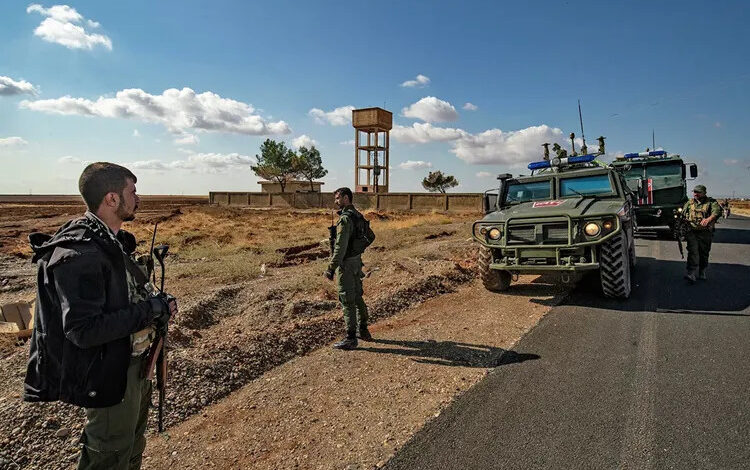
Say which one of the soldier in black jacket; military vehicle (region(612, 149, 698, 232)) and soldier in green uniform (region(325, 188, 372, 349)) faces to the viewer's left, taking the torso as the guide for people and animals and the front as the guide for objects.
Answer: the soldier in green uniform

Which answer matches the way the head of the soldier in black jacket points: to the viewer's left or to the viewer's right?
to the viewer's right

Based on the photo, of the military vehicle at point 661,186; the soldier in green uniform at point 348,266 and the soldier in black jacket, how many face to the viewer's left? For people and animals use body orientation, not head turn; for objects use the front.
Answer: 1

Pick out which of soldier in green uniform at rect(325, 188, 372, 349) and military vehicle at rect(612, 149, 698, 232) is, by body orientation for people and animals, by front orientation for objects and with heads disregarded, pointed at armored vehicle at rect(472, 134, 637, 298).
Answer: the military vehicle

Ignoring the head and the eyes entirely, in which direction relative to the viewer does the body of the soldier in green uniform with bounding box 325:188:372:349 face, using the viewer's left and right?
facing to the left of the viewer

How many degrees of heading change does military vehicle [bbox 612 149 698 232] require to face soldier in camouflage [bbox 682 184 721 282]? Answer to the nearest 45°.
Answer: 0° — it already faces them

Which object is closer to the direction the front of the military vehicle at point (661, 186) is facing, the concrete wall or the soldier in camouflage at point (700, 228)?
the soldier in camouflage

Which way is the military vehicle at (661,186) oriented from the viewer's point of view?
toward the camera

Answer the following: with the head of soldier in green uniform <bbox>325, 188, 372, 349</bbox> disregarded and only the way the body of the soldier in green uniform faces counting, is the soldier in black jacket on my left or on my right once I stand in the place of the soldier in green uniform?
on my left

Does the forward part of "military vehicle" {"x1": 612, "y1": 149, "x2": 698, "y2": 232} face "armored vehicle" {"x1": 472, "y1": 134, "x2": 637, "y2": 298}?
yes

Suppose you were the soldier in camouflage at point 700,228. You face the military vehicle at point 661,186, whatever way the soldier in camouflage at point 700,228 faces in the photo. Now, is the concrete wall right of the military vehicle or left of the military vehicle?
left

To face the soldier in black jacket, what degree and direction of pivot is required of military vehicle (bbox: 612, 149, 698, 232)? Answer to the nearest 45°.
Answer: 0° — it already faces them

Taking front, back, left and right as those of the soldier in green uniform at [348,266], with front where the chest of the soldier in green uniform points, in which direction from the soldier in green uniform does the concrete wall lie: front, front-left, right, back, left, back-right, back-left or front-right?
right

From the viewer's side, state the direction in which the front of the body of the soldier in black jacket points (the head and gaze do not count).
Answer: to the viewer's right
